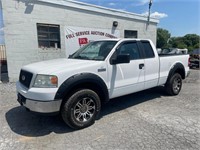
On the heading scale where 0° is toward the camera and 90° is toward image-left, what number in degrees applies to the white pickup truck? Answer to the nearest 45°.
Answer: approximately 45°

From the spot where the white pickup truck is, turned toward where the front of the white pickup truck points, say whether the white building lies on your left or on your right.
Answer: on your right
